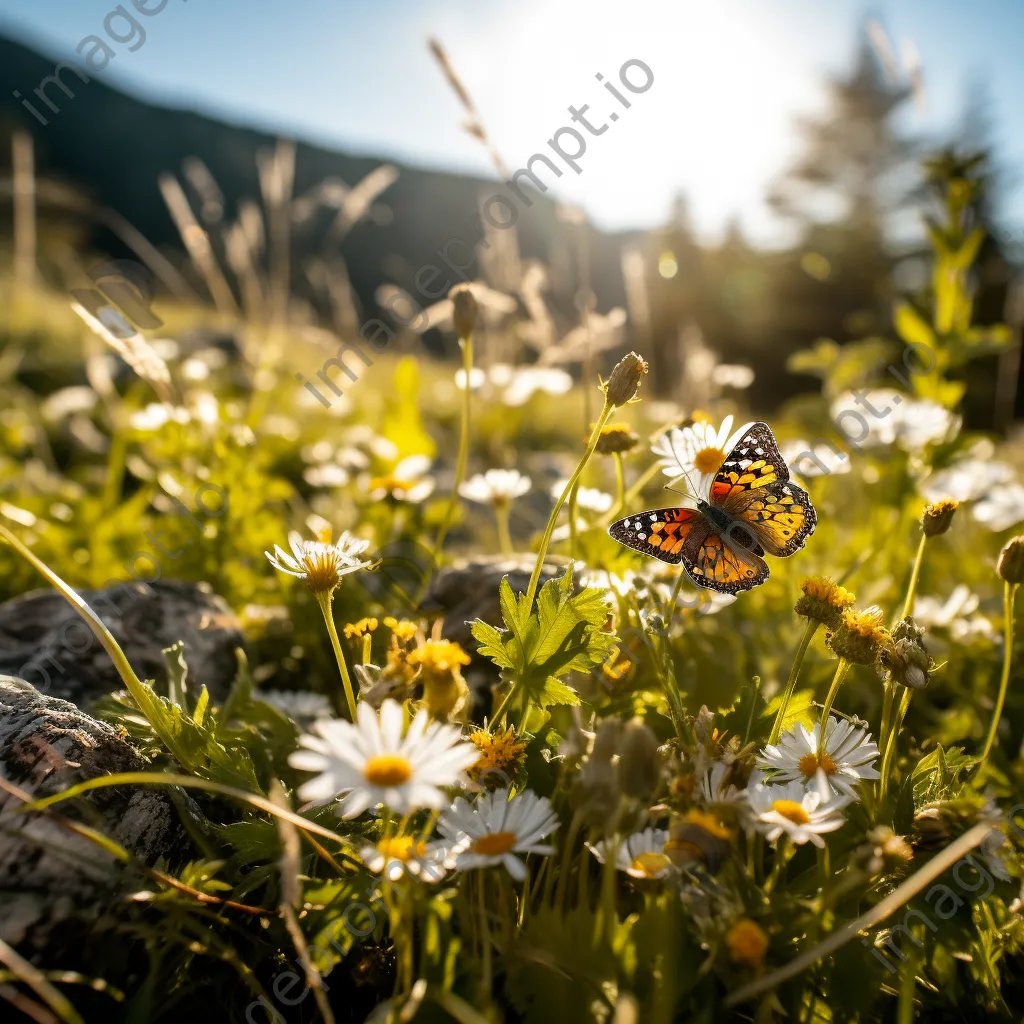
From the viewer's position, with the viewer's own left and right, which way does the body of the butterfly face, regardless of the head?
facing away from the viewer and to the left of the viewer

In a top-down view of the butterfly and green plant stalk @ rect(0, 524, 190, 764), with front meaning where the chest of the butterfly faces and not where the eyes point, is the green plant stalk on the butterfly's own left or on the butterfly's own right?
on the butterfly's own left

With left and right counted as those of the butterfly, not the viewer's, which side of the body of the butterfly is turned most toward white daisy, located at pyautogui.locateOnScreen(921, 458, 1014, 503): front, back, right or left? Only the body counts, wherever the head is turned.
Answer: right
